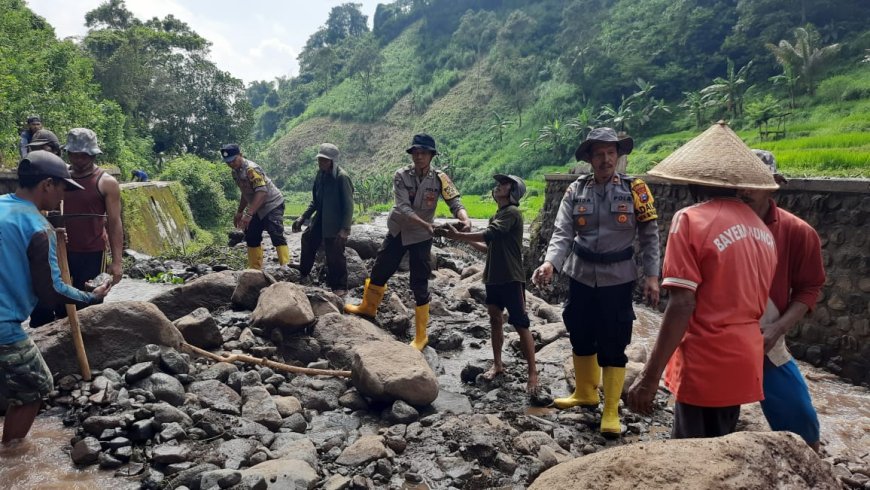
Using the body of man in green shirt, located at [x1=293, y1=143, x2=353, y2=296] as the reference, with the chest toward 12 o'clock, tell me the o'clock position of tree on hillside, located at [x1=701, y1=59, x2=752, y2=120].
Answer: The tree on hillside is roughly at 6 o'clock from the man in green shirt.

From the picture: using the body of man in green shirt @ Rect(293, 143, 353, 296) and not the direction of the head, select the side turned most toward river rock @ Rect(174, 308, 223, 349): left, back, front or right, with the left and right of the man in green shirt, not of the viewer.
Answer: front

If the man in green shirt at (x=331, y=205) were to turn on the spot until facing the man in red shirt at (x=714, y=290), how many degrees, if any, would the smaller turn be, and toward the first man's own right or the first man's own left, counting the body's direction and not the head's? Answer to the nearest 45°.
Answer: approximately 45° to the first man's own left

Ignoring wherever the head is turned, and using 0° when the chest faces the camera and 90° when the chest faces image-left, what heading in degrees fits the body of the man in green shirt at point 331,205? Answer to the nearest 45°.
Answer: approximately 45°

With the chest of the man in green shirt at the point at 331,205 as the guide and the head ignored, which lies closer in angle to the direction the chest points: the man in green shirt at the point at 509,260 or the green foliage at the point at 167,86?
the man in green shirt

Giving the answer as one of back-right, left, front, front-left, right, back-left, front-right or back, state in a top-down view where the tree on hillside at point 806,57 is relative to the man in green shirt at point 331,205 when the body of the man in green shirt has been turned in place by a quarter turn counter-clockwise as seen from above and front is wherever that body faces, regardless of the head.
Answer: left

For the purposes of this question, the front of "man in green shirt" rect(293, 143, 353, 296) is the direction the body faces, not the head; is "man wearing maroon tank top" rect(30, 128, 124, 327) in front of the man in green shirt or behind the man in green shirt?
in front

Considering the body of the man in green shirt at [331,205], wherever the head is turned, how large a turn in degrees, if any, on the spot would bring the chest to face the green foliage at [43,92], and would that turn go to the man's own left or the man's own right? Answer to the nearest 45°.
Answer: approximately 90° to the man's own right

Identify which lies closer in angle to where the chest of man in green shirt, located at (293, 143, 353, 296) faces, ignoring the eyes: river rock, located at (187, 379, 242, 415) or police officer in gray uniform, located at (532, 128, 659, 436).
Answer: the river rock

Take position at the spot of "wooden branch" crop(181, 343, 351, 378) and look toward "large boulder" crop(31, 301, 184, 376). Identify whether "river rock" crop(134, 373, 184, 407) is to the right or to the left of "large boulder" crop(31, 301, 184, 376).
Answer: left

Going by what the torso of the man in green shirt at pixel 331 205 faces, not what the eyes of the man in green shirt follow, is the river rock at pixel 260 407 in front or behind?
in front

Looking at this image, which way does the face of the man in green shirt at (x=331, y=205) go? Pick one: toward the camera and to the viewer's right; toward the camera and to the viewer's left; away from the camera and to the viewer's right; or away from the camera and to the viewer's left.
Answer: toward the camera and to the viewer's left

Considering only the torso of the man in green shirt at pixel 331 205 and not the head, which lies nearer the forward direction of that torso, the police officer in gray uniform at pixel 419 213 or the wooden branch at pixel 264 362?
the wooden branch
